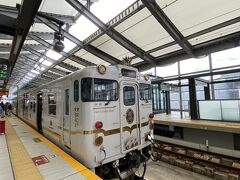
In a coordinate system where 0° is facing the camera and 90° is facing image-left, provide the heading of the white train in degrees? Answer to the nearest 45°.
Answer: approximately 315°
